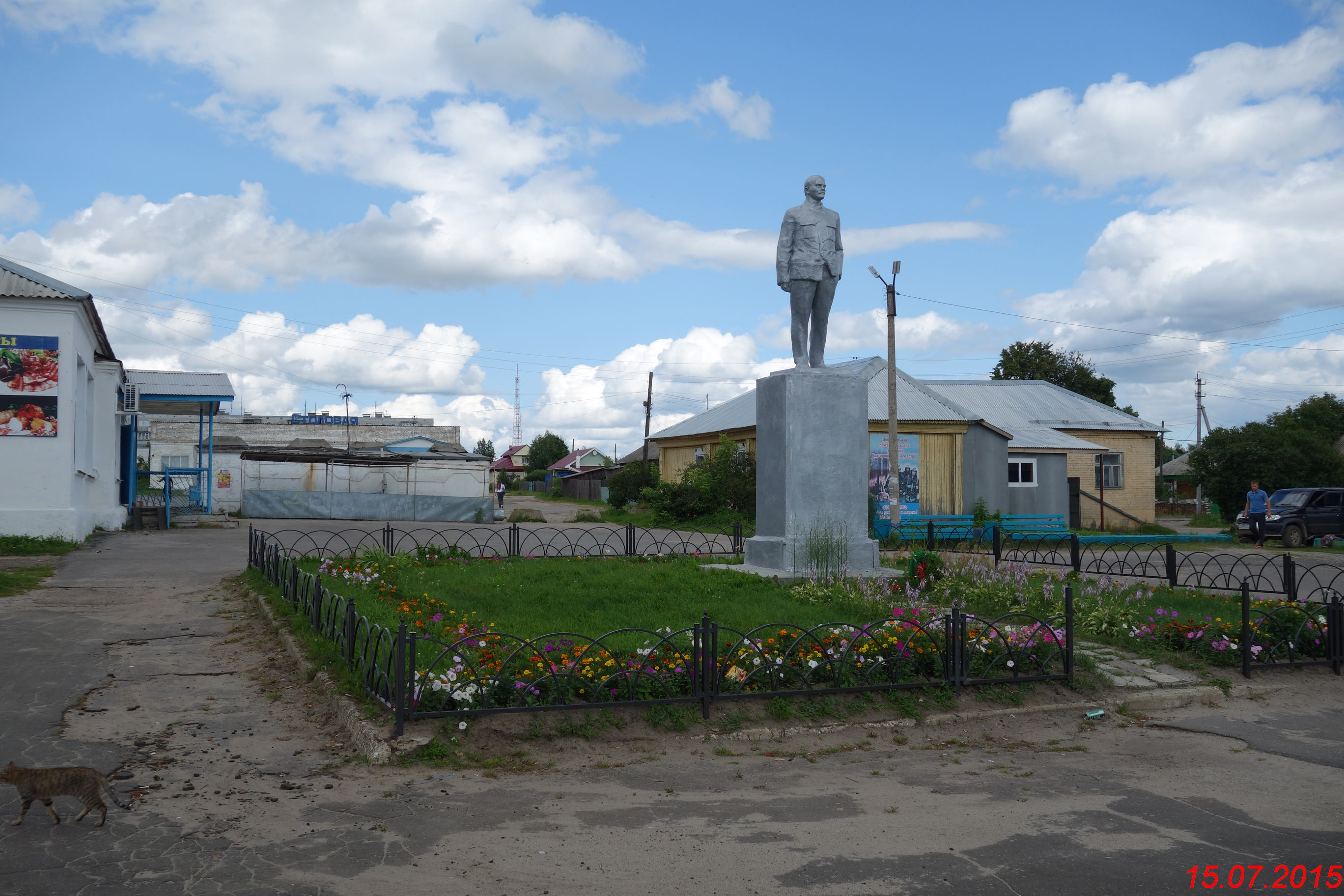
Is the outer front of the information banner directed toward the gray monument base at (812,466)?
yes

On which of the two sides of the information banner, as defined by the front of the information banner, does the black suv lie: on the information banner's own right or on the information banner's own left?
on the information banner's own left

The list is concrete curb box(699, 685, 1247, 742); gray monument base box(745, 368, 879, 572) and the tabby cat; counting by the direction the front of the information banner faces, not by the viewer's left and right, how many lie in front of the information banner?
3

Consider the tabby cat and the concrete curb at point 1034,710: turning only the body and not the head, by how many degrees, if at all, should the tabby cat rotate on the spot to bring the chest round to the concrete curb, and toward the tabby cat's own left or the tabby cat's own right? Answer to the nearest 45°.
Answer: approximately 180°

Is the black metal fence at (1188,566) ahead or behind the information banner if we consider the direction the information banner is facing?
ahead

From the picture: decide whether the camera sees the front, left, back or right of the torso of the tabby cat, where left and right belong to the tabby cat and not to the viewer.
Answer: left

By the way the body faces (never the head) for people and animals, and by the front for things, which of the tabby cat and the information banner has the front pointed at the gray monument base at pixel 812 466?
the information banner

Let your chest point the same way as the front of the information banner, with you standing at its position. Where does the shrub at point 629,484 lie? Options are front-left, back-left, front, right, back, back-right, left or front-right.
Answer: back-right
